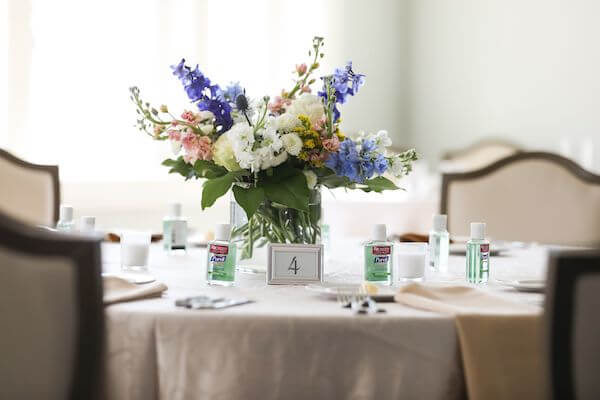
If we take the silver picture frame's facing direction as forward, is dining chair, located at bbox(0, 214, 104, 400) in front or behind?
in front

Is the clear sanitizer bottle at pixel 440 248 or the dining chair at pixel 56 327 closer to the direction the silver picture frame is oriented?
the dining chair

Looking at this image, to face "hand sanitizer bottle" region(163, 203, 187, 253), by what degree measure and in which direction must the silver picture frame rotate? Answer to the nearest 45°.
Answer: approximately 135° to its right

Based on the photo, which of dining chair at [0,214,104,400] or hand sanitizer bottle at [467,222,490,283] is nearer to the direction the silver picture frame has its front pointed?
the dining chair

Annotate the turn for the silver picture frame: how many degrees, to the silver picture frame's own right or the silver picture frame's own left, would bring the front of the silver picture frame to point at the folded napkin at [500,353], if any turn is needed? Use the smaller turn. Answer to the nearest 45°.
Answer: approximately 45° to the silver picture frame's own left

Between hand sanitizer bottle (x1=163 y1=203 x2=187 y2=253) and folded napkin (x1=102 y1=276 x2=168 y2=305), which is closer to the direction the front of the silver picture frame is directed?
the folded napkin

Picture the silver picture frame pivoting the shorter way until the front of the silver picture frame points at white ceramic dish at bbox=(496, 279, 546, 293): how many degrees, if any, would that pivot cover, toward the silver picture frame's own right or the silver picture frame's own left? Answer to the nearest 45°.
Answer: approximately 90° to the silver picture frame's own left

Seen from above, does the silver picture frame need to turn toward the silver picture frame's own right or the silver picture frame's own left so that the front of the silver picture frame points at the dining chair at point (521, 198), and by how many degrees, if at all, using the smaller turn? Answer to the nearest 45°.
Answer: approximately 135° to the silver picture frame's own left

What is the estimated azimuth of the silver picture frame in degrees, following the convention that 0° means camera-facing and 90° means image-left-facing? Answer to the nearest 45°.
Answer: approximately 0°
